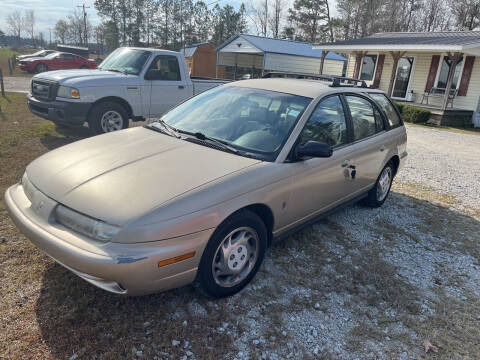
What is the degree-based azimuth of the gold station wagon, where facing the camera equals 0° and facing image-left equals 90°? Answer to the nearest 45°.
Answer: approximately 45°

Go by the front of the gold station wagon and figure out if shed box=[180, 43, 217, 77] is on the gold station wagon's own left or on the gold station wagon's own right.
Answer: on the gold station wagon's own right

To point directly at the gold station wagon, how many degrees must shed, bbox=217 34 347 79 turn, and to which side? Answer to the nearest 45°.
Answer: approximately 45° to its left

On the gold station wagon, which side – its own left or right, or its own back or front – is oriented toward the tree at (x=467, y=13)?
back

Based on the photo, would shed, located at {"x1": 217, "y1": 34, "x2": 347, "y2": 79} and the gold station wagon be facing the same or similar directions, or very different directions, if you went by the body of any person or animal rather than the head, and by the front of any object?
same or similar directions

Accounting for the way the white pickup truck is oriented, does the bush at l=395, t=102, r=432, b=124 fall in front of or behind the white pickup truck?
behind

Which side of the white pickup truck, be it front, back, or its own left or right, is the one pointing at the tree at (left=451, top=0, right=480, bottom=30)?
back

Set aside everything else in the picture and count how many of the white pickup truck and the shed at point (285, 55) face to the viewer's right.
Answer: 0

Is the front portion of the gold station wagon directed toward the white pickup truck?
no

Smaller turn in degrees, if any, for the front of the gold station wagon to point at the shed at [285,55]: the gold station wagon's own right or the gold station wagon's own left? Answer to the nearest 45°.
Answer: approximately 135° to the gold station wagon's own right

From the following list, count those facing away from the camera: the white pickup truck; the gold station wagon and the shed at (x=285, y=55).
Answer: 0

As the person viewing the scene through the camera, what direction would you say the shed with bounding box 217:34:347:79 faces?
facing the viewer and to the left of the viewer

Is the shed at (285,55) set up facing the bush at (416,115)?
no

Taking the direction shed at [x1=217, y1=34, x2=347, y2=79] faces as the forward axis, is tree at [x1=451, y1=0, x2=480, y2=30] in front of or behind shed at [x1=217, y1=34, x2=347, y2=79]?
behind

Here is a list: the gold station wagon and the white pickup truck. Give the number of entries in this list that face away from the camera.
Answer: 0
